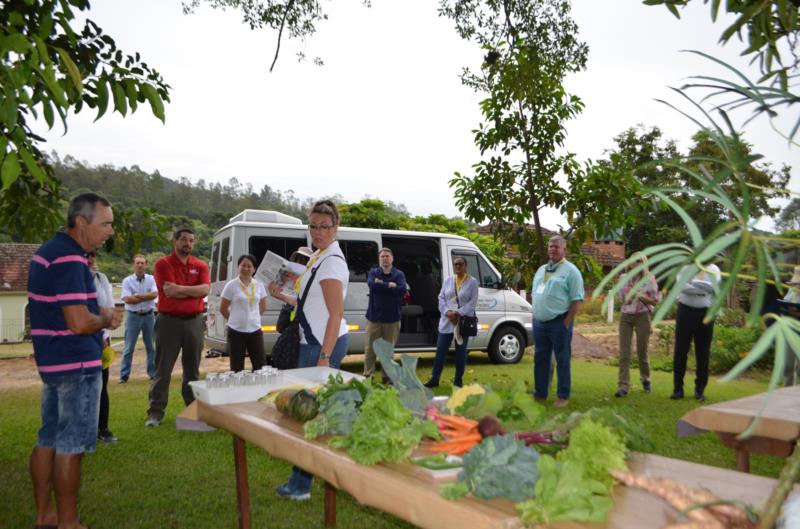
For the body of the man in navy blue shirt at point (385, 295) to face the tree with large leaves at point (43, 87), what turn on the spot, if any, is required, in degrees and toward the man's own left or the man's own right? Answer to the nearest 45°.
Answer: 0° — they already face it

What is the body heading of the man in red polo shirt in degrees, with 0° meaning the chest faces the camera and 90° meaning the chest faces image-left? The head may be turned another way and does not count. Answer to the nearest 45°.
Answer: approximately 0°

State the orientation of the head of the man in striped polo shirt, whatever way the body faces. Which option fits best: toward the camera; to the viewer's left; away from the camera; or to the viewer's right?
to the viewer's right

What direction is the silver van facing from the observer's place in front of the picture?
facing to the right of the viewer

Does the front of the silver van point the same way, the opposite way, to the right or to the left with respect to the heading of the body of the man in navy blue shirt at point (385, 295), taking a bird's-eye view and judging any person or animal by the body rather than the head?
to the left

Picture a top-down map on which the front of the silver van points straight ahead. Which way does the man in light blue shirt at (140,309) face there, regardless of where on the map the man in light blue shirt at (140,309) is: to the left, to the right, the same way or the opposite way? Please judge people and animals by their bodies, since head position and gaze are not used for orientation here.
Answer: to the right

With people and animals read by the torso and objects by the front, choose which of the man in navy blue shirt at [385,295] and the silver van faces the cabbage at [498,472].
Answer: the man in navy blue shirt

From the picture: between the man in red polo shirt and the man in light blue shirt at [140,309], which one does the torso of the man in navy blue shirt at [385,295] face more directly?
the man in red polo shirt

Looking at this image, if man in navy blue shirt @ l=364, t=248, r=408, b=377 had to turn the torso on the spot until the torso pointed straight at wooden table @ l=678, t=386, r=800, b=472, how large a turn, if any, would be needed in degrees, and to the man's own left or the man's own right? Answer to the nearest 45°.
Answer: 0° — they already face it

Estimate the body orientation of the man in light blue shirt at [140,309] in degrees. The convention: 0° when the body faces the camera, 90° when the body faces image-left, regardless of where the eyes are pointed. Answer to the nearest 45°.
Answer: approximately 0°

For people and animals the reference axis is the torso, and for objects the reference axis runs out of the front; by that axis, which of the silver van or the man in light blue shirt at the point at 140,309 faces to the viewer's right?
the silver van

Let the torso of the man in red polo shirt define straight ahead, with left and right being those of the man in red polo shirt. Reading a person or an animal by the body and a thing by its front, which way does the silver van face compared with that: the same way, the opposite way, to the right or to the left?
to the left

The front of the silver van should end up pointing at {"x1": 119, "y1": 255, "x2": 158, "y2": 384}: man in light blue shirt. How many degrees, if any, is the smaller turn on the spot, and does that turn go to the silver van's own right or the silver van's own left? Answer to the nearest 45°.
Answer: approximately 180°
